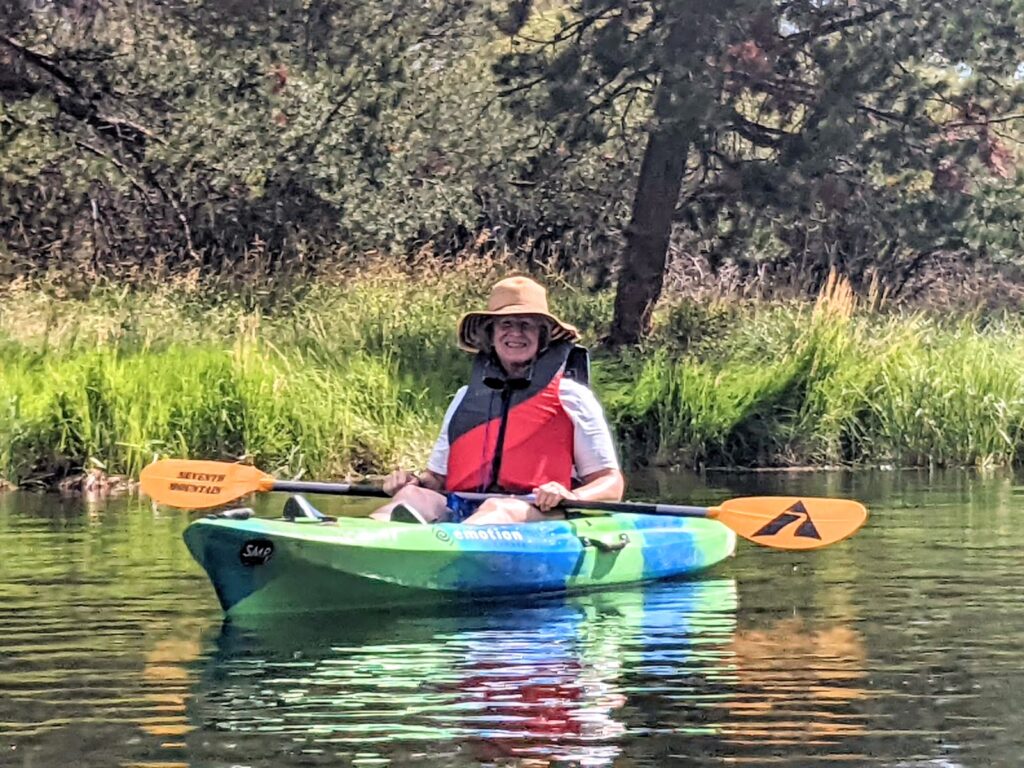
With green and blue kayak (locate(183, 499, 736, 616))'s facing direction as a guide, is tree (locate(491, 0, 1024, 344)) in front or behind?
behind

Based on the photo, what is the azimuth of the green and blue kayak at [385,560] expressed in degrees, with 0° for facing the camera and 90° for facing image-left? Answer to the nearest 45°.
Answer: approximately 45°
